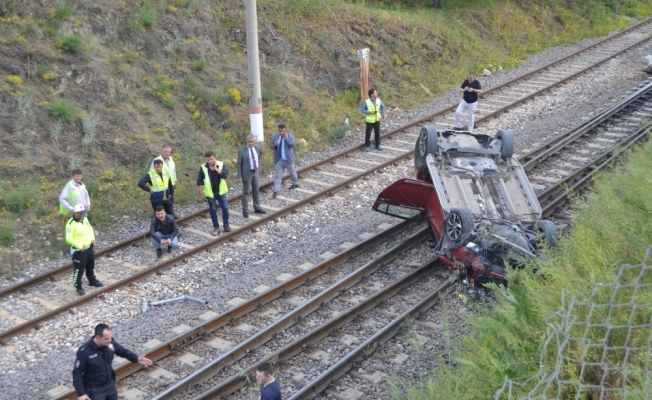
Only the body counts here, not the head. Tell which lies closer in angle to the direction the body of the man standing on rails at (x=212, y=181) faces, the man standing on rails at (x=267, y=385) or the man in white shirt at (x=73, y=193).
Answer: the man standing on rails

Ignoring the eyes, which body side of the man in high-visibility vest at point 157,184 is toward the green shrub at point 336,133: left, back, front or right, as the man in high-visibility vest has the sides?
left

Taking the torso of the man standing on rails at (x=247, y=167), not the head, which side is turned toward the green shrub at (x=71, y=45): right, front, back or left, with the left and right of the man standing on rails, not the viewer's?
back

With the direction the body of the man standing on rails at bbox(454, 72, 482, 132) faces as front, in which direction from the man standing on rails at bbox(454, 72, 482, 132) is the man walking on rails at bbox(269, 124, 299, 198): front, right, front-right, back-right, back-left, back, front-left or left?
front-right

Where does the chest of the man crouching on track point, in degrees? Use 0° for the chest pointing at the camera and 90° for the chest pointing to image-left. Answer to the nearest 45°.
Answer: approximately 0°

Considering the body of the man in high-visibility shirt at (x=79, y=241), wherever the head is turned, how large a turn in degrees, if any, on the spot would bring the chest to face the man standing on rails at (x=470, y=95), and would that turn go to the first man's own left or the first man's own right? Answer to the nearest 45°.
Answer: approximately 45° to the first man's own left

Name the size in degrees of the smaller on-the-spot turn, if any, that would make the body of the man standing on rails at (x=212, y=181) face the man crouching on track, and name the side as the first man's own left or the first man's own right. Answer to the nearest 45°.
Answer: approximately 45° to the first man's own right

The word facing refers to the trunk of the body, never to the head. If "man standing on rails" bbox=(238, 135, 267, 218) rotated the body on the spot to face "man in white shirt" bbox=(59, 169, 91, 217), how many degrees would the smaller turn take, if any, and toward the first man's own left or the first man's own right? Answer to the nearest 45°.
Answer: approximately 90° to the first man's own right

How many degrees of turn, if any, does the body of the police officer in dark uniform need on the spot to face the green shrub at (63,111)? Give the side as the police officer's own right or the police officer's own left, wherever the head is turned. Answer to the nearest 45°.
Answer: approximately 135° to the police officer's own left

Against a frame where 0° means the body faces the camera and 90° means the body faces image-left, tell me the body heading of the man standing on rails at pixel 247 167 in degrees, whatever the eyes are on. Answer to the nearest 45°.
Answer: approximately 315°

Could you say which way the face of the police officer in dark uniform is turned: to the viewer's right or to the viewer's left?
to the viewer's right
